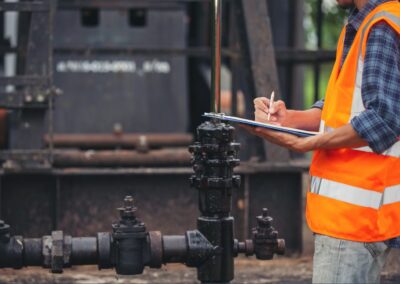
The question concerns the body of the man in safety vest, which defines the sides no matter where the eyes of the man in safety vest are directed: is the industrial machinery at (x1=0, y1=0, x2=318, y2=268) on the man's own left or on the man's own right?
on the man's own right

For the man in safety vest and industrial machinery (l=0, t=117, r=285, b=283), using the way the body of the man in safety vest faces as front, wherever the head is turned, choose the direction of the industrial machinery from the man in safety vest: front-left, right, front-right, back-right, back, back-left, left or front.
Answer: front-right

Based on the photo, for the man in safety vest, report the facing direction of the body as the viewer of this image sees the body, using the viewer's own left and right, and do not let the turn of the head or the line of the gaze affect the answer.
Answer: facing to the left of the viewer

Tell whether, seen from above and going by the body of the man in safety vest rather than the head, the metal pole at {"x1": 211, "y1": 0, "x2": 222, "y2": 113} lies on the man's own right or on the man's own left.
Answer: on the man's own right
